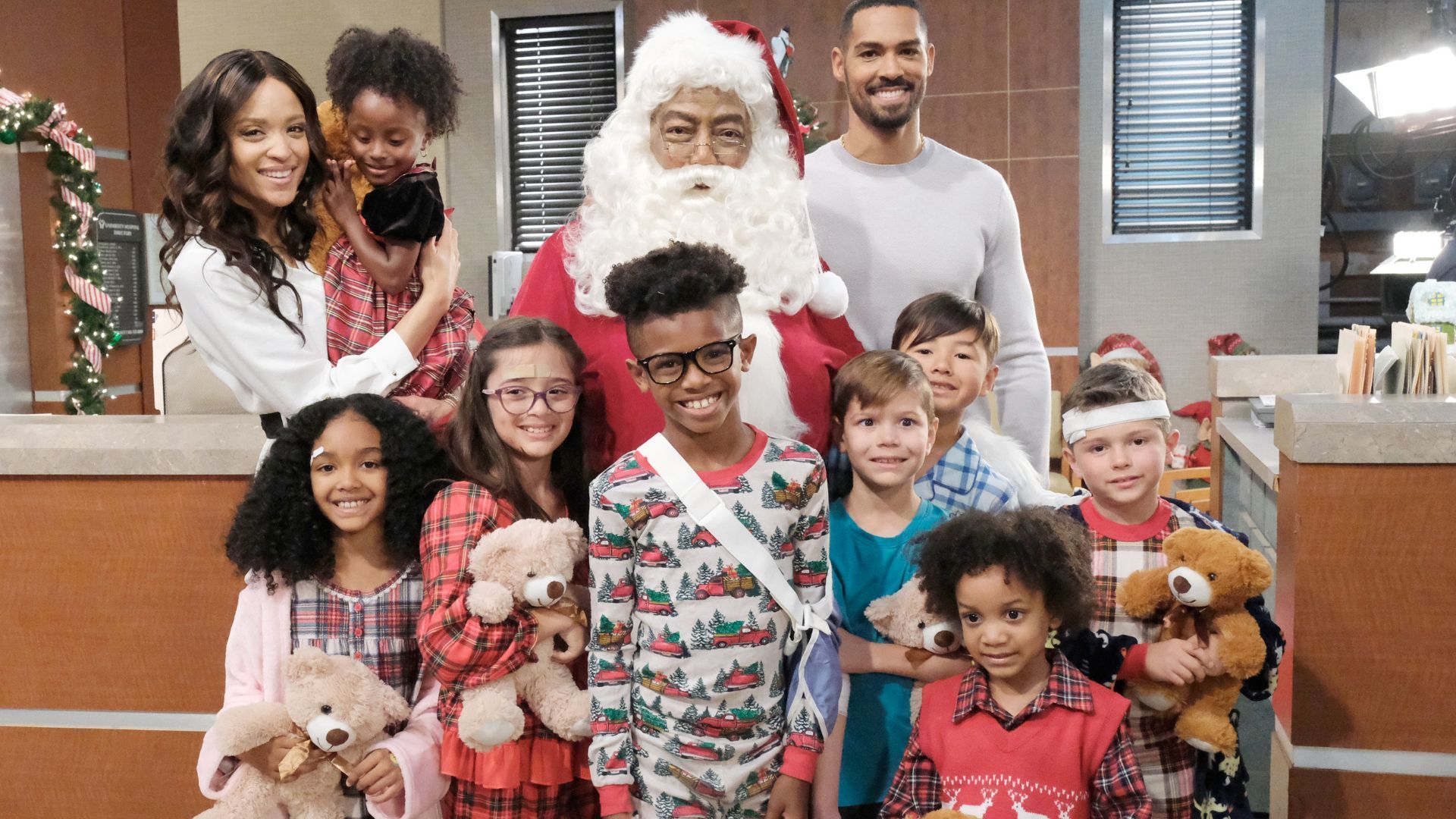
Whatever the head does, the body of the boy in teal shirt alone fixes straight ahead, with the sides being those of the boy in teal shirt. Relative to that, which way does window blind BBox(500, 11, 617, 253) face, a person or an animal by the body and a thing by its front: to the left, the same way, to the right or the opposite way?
the same way

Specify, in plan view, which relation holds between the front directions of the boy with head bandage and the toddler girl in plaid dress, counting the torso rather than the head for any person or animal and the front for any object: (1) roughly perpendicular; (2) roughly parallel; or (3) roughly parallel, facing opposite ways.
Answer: roughly parallel

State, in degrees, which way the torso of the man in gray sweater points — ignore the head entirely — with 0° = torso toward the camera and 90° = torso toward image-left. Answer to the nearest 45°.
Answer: approximately 0°

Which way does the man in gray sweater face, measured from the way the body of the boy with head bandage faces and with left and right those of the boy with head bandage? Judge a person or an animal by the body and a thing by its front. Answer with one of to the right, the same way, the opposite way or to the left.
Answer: the same way

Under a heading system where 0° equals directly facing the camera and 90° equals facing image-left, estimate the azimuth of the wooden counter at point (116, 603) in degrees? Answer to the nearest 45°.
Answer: approximately 0°

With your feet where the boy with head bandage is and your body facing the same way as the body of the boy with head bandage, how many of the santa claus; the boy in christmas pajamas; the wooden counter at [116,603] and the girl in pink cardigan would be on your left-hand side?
0

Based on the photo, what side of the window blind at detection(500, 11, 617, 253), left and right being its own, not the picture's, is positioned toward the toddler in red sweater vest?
front

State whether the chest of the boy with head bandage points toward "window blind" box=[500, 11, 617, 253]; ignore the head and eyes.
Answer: no

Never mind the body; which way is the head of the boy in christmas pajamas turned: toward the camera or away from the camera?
toward the camera

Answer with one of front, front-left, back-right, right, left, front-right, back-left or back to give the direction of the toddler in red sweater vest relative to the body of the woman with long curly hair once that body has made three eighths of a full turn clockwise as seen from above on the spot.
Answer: back-left

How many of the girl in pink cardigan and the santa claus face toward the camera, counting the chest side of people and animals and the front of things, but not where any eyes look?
2

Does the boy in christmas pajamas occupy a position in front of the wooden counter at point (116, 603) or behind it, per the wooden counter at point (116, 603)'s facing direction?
in front

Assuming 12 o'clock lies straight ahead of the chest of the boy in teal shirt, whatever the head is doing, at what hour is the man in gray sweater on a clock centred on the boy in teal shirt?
The man in gray sweater is roughly at 6 o'clock from the boy in teal shirt.

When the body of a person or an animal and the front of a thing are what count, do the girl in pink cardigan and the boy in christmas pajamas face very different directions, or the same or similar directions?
same or similar directions

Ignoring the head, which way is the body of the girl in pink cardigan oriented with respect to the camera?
toward the camera

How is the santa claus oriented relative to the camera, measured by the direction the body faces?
toward the camera

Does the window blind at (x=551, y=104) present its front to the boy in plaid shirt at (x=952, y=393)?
yes

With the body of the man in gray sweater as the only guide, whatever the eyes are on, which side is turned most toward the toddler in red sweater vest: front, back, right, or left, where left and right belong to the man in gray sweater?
front
